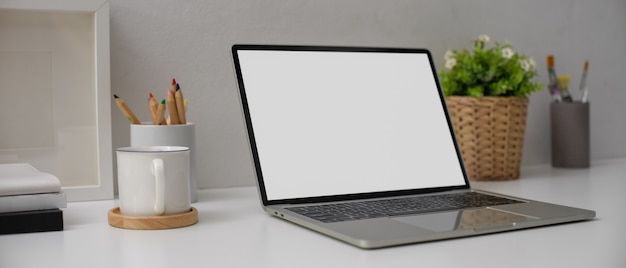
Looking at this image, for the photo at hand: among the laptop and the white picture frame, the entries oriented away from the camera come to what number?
0

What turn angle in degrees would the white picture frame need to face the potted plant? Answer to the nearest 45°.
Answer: approximately 90° to its left

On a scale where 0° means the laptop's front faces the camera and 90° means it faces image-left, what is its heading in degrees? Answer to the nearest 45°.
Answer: approximately 315°

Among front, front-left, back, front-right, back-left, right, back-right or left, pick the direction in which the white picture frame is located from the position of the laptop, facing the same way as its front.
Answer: back-right

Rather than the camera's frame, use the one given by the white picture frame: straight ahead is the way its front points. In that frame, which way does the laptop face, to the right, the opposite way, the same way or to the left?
the same way

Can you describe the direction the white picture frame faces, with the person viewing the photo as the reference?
facing the viewer

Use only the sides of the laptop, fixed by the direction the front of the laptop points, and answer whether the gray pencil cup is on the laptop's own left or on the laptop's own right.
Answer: on the laptop's own left

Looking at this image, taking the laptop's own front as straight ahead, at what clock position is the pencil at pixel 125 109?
The pencil is roughly at 4 o'clock from the laptop.
